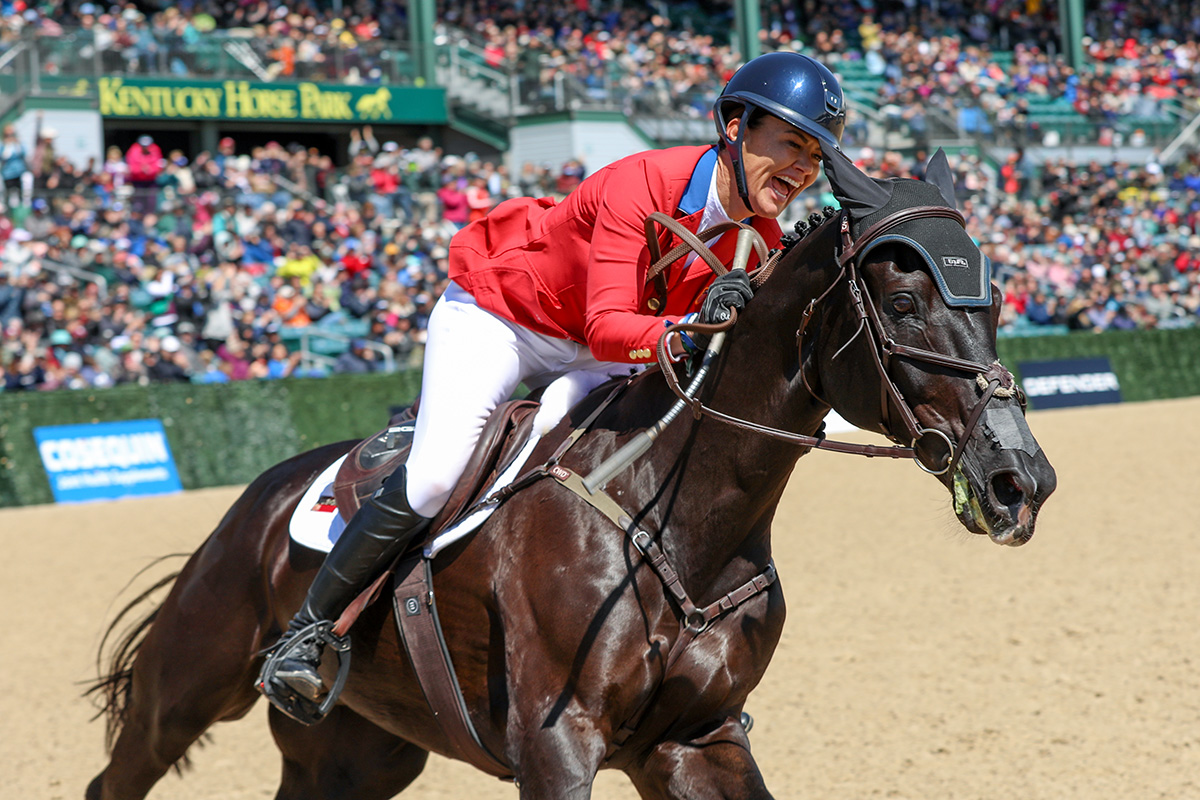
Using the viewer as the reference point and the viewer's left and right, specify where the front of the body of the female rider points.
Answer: facing the viewer and to the right of the viewer

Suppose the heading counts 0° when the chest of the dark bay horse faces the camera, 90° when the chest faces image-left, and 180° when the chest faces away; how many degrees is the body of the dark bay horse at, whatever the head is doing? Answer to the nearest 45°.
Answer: approximately 315°

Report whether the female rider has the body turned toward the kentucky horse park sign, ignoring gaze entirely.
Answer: no

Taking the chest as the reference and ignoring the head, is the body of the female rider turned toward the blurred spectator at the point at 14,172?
no

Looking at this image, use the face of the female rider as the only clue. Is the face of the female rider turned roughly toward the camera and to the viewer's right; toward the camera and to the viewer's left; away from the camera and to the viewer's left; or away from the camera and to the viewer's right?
toward the camera and to the viewer's right

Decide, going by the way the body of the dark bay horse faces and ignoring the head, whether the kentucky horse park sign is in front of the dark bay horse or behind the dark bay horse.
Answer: behind
